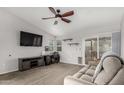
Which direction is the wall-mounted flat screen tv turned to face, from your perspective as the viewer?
facing the viewer and to the right of the viewer

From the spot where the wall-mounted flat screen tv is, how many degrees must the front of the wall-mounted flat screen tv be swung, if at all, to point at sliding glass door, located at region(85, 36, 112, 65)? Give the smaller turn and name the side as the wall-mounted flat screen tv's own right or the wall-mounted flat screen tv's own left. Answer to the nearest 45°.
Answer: approximately 45° to the wall-mounted flat screen tv's own left
